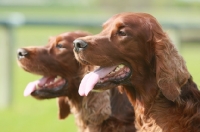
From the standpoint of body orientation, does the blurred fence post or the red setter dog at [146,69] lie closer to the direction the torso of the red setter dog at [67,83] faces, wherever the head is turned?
the blurred fence post

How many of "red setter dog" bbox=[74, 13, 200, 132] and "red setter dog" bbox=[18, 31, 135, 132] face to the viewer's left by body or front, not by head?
2

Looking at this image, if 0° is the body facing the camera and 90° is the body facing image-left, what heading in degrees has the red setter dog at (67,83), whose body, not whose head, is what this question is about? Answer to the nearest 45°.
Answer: approximately 90°

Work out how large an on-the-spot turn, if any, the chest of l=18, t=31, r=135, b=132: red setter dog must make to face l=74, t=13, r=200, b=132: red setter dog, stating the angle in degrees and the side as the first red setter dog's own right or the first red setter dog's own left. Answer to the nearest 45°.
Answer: approximately 135° to the first red setter dog's own left

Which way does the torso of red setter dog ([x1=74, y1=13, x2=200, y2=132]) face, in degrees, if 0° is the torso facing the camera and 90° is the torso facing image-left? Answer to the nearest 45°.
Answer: approximately 90°
